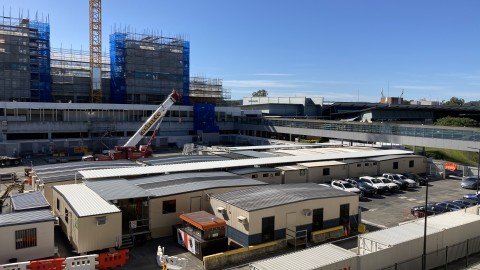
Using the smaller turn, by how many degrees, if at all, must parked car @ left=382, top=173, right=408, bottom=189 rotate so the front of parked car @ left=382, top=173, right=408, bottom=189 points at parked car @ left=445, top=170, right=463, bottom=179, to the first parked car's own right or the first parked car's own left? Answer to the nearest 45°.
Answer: approximately 90° to the first parked car's own left

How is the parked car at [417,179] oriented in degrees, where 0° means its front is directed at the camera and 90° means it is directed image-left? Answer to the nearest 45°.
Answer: approximately 315°

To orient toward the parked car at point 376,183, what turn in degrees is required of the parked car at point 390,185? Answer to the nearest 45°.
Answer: approximately 90° to its right

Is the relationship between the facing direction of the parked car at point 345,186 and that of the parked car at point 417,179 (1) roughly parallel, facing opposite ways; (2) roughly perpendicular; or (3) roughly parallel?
roughly parallel

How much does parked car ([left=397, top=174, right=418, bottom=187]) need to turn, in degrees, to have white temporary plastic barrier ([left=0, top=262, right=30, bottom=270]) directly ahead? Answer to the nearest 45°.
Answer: approximately 90° to its right

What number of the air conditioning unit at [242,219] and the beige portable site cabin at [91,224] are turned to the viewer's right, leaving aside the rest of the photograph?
0

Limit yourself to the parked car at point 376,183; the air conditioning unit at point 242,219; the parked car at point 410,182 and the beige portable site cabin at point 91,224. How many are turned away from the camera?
0

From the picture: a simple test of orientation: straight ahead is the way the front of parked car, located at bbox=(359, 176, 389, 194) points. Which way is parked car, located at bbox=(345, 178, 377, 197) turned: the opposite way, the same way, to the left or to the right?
the same way

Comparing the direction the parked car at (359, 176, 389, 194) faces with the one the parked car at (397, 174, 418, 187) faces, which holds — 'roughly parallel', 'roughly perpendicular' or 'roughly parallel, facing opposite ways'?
roughly parallel

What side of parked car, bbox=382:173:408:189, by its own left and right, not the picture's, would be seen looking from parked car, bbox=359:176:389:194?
right

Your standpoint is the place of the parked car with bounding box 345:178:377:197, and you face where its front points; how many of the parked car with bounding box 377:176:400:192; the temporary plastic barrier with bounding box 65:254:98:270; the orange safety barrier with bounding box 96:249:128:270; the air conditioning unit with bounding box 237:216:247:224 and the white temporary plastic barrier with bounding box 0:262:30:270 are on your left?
1

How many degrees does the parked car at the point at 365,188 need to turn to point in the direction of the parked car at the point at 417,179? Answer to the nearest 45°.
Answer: approximately 90° to its left

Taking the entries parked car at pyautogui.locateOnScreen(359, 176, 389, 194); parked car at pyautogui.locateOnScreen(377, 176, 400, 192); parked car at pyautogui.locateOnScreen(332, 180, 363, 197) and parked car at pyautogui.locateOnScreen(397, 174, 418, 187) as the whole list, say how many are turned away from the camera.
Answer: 0
